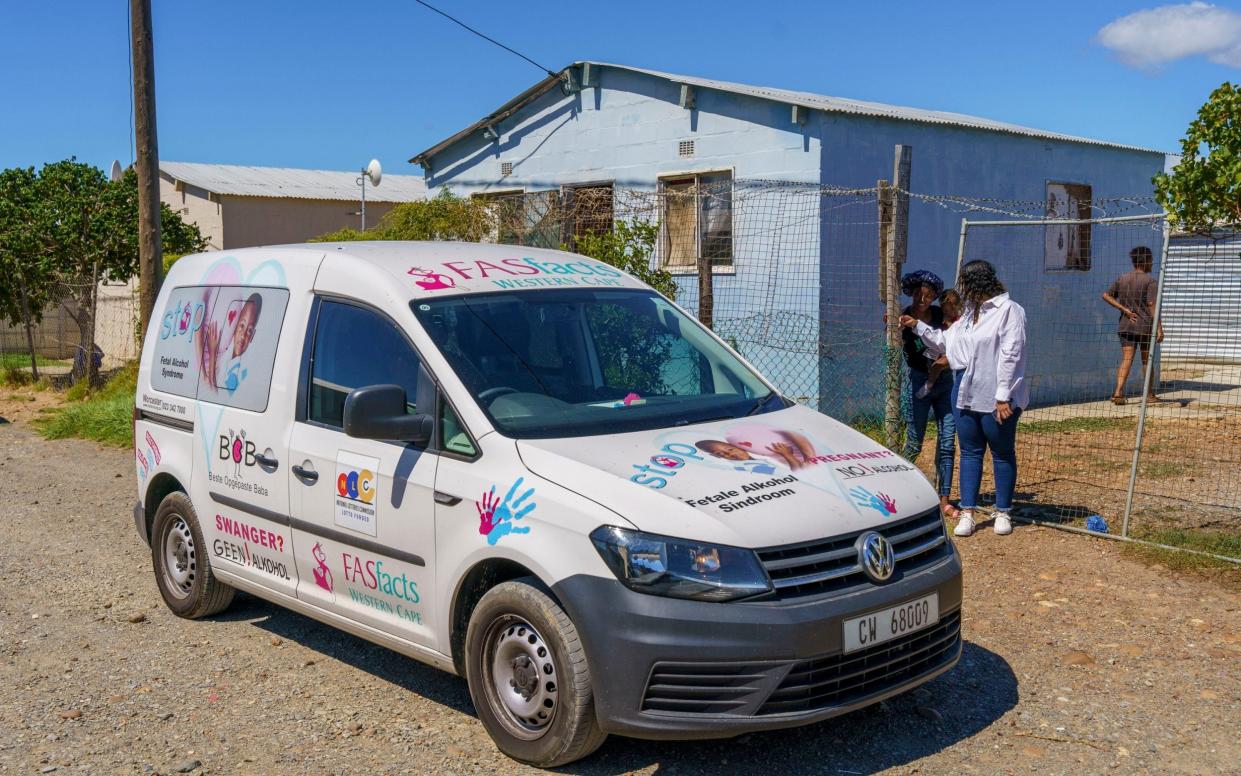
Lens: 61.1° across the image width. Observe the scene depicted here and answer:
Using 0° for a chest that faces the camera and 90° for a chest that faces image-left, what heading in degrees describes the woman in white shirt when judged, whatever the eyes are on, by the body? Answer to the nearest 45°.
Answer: approximately 45°

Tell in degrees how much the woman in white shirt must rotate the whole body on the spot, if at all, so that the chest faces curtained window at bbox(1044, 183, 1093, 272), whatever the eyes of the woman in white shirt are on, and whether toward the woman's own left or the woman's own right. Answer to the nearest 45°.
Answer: approximately 135° to the woman's own right

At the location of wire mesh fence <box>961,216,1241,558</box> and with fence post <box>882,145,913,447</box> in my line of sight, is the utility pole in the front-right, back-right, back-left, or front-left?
front-left

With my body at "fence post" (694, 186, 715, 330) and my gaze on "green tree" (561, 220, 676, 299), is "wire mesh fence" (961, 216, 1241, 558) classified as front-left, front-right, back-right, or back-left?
back-left

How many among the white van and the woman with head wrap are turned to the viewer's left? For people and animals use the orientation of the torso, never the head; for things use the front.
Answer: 0

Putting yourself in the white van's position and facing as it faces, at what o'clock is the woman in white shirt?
The woman in white shirt is roughly at 9 o'clock from the white van.

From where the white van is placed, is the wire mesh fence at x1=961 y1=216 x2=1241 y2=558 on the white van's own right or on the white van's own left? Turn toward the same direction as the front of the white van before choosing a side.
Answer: on the white van's own left

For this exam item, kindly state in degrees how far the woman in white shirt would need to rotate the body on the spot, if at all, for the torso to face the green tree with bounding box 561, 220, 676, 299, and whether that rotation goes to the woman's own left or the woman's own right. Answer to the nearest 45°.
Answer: approximately 90° to the woman's own right

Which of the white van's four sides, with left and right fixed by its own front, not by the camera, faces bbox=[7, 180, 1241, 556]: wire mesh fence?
left

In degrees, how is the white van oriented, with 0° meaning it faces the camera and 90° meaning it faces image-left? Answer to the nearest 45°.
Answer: approximately 315°

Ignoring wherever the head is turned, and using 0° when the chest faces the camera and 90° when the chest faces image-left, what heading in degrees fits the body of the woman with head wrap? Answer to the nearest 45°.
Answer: approximately 315°

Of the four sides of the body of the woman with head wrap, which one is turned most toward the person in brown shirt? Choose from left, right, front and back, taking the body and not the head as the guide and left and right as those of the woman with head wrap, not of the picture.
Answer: left

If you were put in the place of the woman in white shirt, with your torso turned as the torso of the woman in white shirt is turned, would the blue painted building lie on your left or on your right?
on your right
